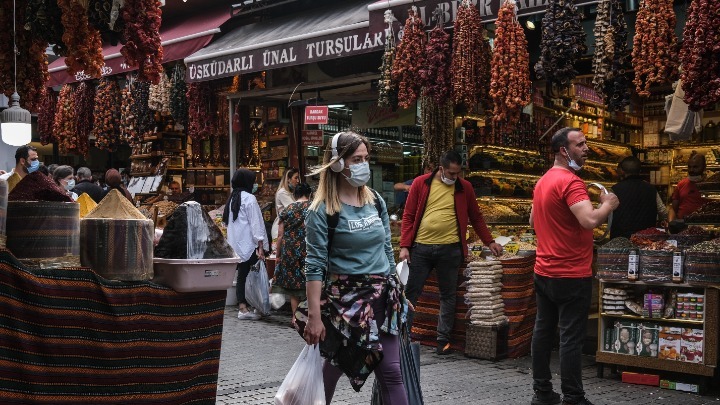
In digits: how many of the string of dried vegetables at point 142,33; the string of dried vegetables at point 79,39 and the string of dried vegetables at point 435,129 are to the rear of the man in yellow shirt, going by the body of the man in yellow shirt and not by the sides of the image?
1

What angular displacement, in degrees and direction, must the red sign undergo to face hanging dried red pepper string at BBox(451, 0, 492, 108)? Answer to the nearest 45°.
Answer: approximately 45° to its left

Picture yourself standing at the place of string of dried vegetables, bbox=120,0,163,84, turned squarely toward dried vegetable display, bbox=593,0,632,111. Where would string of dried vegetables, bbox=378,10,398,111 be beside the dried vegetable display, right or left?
left

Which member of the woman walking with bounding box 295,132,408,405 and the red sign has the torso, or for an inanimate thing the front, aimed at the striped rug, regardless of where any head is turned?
the red sign

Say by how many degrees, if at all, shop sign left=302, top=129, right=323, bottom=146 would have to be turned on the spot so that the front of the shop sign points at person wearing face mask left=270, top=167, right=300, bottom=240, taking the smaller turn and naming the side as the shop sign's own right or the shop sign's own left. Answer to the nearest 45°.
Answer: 0° — it already faces them

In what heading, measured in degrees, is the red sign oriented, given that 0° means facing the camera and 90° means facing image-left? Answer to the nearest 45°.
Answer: approximately 0°
